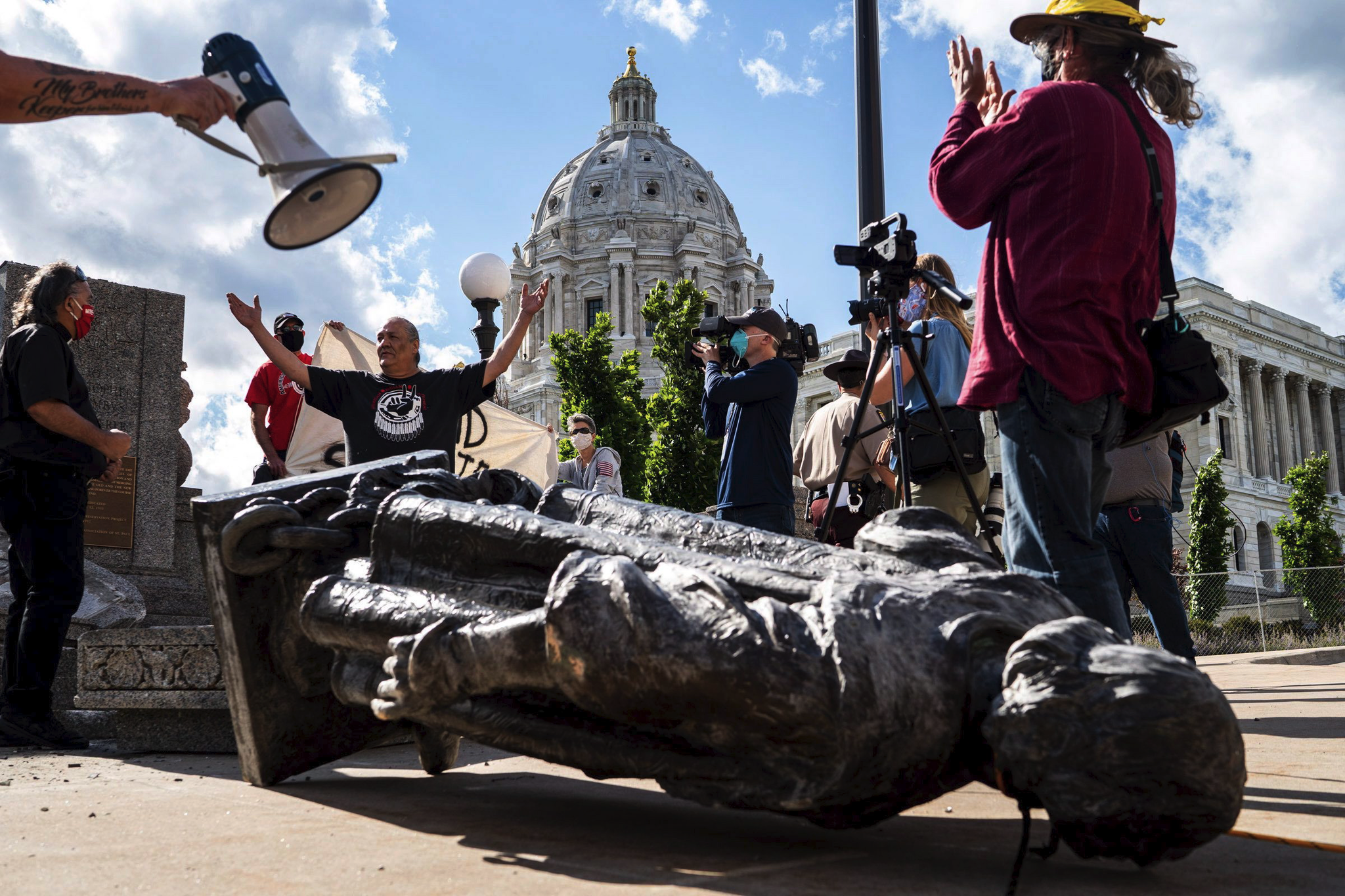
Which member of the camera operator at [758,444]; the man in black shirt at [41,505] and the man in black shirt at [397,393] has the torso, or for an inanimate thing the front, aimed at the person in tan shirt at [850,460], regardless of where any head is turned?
the man in black shirt at [41,505]

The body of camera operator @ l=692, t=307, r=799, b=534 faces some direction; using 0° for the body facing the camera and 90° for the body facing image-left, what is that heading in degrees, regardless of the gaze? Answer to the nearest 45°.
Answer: approximately 90°

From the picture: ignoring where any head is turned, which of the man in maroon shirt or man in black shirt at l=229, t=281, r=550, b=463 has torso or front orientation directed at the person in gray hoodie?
the man in maroon shirt

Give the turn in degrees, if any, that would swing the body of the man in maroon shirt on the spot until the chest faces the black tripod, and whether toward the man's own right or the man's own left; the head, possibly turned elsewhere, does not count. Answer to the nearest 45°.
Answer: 0° — they already face it

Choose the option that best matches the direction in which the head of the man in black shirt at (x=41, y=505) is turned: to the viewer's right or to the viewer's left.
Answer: to the viewer's right

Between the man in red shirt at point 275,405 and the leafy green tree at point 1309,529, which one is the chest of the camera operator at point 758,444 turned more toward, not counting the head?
the man in red shirt

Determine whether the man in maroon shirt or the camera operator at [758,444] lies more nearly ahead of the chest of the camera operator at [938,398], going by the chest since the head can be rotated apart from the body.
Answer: the camera operator

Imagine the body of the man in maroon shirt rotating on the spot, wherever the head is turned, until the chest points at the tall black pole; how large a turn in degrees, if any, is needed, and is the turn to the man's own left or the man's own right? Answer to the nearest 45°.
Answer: approximately 45° to the man's own right

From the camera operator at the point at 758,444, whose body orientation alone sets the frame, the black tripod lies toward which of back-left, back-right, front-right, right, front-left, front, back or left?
back-left

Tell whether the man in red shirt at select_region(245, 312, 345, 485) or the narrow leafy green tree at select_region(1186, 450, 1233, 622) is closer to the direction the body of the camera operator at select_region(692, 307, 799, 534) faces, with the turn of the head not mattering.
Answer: the man in red shirt

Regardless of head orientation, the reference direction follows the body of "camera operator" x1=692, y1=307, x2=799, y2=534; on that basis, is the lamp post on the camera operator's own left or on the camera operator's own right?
on the camera operator's own right

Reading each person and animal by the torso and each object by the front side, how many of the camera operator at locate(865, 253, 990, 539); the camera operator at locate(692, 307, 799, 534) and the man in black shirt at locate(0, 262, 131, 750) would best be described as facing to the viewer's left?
2
